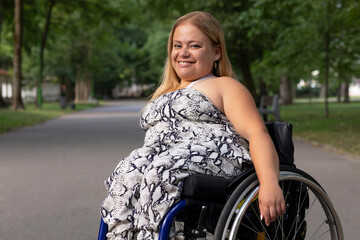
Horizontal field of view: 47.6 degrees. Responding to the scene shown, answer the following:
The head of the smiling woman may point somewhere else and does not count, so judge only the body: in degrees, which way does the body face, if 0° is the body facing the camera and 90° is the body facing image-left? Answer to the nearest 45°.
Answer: approximately 45°
